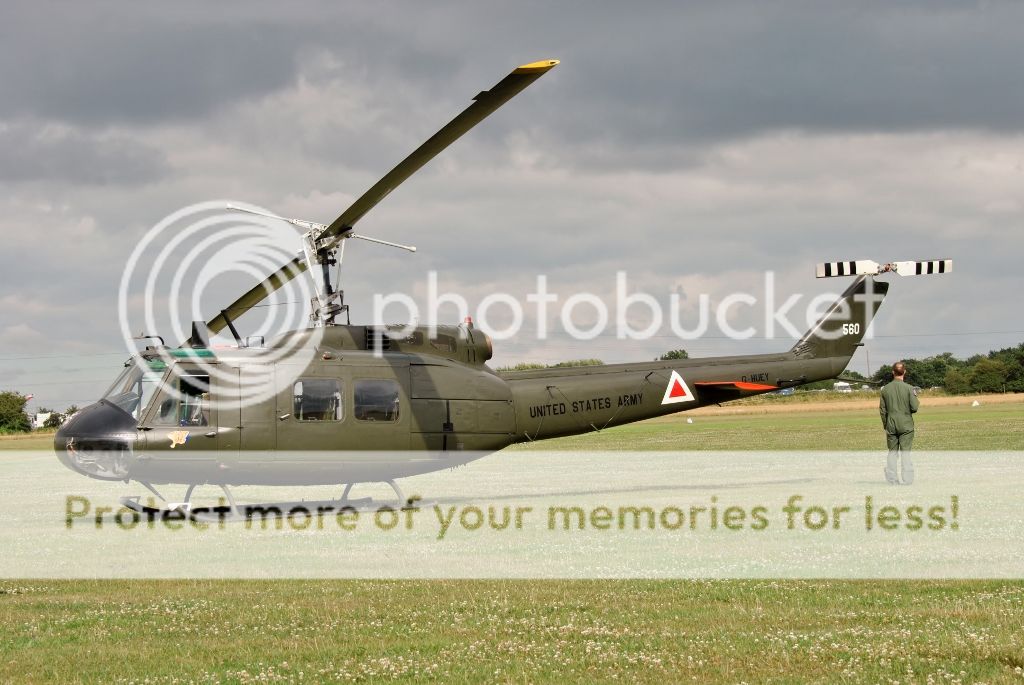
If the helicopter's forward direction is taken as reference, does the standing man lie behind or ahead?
behind

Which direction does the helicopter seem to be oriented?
to the viewer's left

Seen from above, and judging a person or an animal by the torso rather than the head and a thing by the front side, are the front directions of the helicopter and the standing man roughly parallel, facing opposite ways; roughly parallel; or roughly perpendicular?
roughly perpendicular

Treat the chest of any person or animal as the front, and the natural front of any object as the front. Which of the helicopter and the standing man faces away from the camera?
the standing man

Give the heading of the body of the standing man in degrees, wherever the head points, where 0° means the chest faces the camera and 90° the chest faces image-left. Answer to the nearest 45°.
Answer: approximately 180°

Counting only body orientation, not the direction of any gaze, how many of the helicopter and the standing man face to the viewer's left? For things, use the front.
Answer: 1

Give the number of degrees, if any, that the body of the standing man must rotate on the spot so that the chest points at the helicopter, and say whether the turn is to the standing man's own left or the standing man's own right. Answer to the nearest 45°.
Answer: approximately 135° to the standing man's own left
